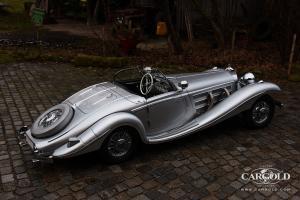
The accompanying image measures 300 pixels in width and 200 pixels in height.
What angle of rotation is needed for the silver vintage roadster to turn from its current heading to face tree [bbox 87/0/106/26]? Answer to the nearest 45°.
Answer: approximately 45° to its left

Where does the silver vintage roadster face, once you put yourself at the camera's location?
facing away from the viewer and to the right of the viewer
